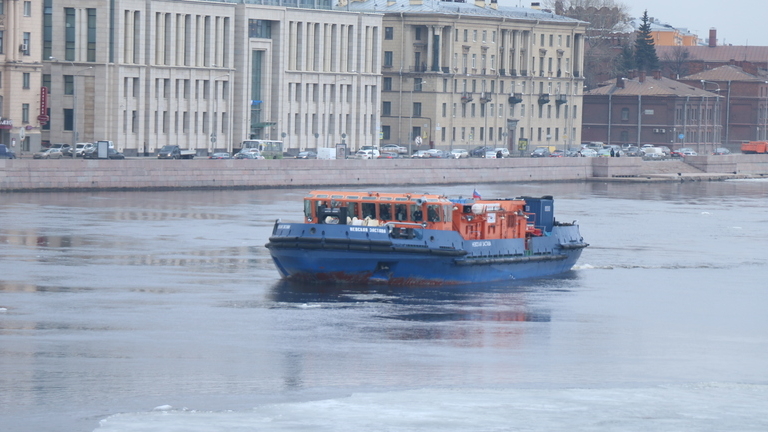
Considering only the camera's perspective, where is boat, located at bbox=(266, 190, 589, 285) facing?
facing the viewer and to the left of the viewer

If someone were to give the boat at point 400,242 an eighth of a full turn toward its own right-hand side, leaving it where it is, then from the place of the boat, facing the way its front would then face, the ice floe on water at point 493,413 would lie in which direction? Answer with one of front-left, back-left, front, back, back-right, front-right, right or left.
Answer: left
